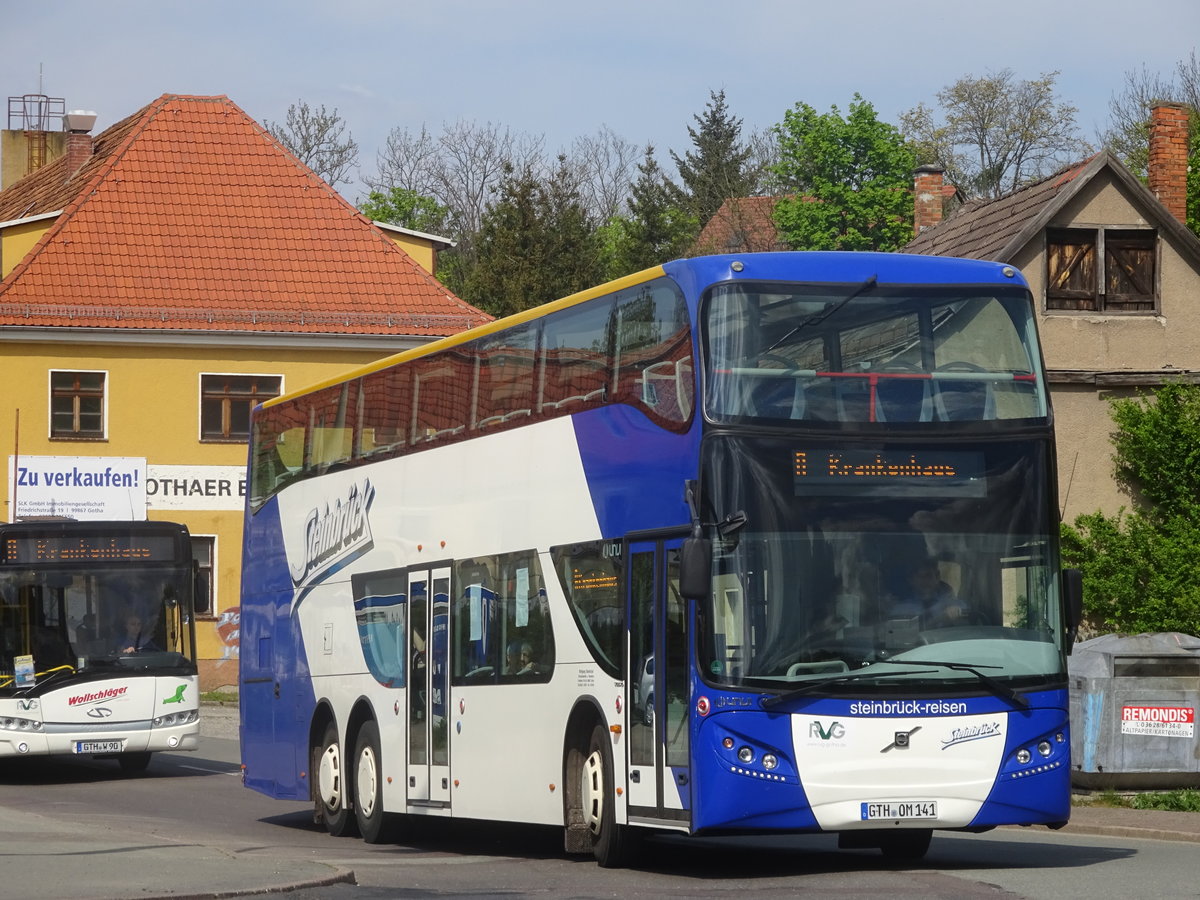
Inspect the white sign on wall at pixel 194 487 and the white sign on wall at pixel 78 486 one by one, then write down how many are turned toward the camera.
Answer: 2

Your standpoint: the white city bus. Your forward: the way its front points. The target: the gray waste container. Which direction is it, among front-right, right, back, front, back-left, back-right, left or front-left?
front-left

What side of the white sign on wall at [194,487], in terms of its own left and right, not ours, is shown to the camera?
front

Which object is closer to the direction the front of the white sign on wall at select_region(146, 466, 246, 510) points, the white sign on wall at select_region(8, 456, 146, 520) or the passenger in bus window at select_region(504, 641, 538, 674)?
the passenger in bus window

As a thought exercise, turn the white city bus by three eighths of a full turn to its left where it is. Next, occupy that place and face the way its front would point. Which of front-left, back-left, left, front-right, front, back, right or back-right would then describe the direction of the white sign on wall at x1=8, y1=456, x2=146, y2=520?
front-left

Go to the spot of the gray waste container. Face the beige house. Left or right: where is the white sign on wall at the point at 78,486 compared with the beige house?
left

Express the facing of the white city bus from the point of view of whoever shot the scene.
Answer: facing the viewer

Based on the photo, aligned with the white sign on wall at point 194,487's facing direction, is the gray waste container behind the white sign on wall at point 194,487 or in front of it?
in front

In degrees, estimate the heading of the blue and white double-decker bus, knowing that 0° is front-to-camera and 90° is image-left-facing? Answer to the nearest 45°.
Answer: approximately 315°

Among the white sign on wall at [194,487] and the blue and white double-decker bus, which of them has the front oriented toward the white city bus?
the white sign on wall

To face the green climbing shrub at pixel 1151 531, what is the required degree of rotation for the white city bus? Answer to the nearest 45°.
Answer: approximately 90° to its left

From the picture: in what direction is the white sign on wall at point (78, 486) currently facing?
toward the camera

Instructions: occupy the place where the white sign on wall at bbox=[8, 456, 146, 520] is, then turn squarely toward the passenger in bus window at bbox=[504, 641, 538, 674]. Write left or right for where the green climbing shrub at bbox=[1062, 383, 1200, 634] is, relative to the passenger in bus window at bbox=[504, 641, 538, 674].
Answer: left

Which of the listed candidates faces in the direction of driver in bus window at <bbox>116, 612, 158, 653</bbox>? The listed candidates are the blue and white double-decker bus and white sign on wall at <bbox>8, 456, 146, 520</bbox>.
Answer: the white sign on wall
